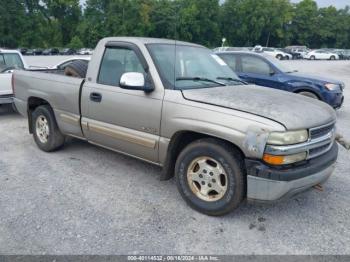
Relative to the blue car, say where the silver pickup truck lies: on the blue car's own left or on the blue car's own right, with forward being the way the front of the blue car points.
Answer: on the blue car's own right

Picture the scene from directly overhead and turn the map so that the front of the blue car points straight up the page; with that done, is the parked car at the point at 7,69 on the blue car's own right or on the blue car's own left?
on the blue car's own right

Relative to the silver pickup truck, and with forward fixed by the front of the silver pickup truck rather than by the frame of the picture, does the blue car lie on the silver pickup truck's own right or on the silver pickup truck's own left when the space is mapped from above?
on the silver pickup truck's own left

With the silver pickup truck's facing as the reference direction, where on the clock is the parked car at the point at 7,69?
The parked car is roughly at 6 o'clock from the silver pickup truck.

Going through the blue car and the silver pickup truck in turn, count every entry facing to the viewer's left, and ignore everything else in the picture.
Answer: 0

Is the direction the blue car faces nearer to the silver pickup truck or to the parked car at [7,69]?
the silver pickup truck

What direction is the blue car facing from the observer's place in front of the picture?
facing the viewer and to the right of the viewer
